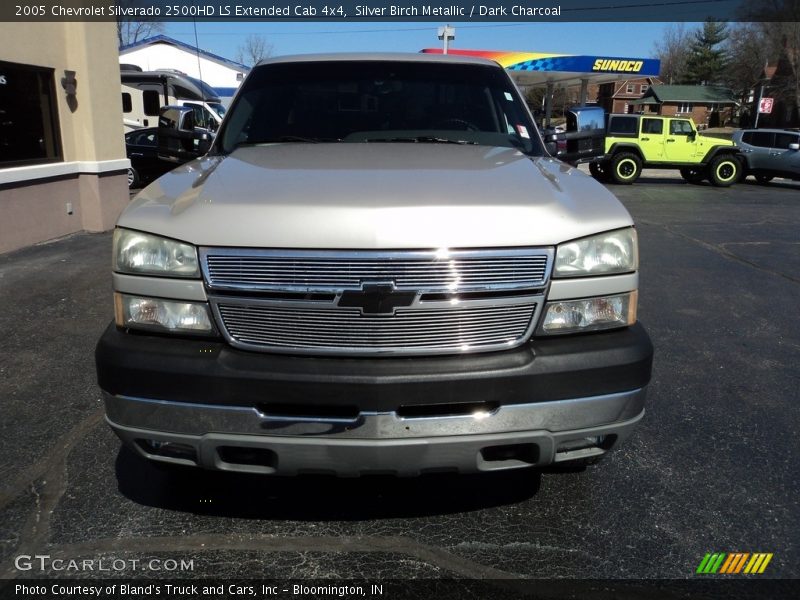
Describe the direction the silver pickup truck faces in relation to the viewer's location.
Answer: facing the viewer

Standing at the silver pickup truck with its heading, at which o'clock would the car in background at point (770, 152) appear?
The car in background is roughly at 7 o'clock from the silver pickup truck.

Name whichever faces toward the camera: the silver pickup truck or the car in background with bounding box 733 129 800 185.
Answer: the silver pickup truck

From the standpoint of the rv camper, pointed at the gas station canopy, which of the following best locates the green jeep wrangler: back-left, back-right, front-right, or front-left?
front-right

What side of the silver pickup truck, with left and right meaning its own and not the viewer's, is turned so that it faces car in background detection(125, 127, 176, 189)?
back

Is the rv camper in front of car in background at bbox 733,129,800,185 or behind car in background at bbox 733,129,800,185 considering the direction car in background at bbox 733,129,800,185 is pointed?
behind

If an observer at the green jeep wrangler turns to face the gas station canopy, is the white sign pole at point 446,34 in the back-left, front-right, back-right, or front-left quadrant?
front-left

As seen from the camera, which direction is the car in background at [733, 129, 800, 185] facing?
to the viewer's right

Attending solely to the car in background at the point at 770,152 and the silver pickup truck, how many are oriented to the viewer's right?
1

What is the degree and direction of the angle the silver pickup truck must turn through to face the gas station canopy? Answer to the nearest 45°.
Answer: approximately 180°

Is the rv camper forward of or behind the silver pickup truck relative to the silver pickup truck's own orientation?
behind

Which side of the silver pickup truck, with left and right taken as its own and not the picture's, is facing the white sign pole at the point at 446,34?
back

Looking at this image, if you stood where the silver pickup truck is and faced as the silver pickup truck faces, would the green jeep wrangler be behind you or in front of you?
behind
